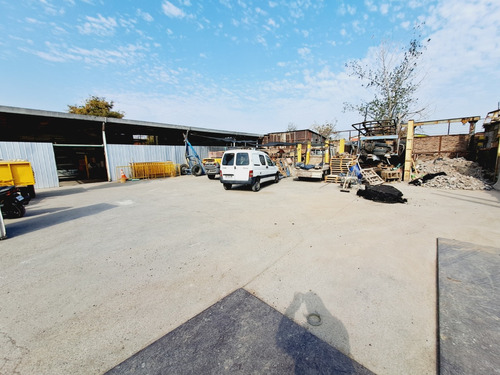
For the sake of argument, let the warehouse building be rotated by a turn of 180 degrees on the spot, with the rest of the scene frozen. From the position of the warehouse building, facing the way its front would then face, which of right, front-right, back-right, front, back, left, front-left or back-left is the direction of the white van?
back

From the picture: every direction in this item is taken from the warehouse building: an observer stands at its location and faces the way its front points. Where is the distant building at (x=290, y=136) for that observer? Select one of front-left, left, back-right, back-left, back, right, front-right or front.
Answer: front-left

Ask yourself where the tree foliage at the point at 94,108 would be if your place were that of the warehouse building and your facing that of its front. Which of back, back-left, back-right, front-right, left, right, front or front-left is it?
back-left

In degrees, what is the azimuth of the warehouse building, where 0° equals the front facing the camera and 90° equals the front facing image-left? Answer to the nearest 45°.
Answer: approximately 315°

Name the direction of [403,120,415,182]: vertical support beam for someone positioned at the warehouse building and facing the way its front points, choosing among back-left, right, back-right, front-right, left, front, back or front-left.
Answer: front

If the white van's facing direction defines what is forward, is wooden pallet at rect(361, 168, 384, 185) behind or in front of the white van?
in front

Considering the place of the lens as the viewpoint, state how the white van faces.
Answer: facing away from the viewer and to the right of the viewer

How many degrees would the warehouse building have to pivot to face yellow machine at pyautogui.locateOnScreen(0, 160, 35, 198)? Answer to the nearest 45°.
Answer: approximately 45° to its right

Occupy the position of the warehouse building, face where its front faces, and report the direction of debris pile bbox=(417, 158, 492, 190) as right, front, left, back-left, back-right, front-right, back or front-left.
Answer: front

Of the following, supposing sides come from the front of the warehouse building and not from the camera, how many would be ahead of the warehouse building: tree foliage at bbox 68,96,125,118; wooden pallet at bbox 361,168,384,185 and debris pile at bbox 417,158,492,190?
2

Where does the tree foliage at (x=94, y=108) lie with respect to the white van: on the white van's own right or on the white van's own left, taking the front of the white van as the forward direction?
on the white van's own left

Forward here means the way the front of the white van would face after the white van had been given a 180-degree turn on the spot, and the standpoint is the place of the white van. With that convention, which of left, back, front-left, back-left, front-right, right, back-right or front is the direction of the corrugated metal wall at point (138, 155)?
right
